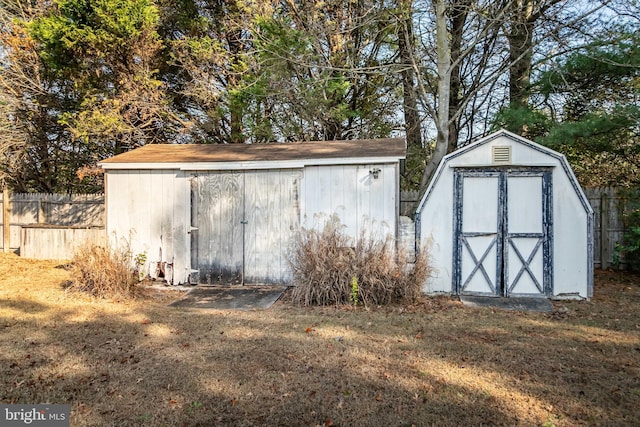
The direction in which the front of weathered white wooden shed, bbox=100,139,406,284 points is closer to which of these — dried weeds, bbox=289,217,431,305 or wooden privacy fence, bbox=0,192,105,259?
the dried weeds

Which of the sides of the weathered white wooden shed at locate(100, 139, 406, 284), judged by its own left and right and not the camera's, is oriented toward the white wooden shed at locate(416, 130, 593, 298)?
left

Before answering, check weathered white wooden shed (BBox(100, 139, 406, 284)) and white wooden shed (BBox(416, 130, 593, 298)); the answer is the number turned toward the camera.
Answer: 2

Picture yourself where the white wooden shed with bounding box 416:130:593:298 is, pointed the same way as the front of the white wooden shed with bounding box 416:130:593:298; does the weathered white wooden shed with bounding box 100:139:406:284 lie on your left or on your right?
on your right

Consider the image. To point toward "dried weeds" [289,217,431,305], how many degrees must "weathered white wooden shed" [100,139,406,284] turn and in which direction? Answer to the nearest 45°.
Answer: approximately 45° to its left

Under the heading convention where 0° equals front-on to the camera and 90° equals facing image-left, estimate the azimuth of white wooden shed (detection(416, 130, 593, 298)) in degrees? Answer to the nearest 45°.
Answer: approximately 0°

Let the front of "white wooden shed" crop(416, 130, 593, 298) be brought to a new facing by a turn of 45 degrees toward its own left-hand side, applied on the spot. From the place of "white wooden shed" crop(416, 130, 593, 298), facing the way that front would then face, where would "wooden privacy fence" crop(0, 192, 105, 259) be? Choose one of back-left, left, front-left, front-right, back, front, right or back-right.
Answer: back-right

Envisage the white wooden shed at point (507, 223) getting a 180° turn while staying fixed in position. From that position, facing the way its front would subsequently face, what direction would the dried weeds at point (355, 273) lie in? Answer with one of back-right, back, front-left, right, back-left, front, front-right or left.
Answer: back-left

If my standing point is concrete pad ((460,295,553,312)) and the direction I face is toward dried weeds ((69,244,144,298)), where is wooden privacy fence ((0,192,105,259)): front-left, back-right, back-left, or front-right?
front-right

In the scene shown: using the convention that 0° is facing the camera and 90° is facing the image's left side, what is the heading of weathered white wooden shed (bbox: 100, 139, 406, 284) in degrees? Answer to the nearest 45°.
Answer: approximately 0°

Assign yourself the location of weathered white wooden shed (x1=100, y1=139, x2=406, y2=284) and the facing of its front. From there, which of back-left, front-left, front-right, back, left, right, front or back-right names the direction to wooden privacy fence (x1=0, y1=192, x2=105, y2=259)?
back-right

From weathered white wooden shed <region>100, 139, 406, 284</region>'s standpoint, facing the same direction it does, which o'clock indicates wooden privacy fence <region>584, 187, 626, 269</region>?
The wooden privacy fence is roughly at 9 o'clock from the weathered white wooden shed.

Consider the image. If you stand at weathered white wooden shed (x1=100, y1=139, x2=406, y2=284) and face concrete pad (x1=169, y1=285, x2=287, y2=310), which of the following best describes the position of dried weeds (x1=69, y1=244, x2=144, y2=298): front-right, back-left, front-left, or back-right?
front-right
